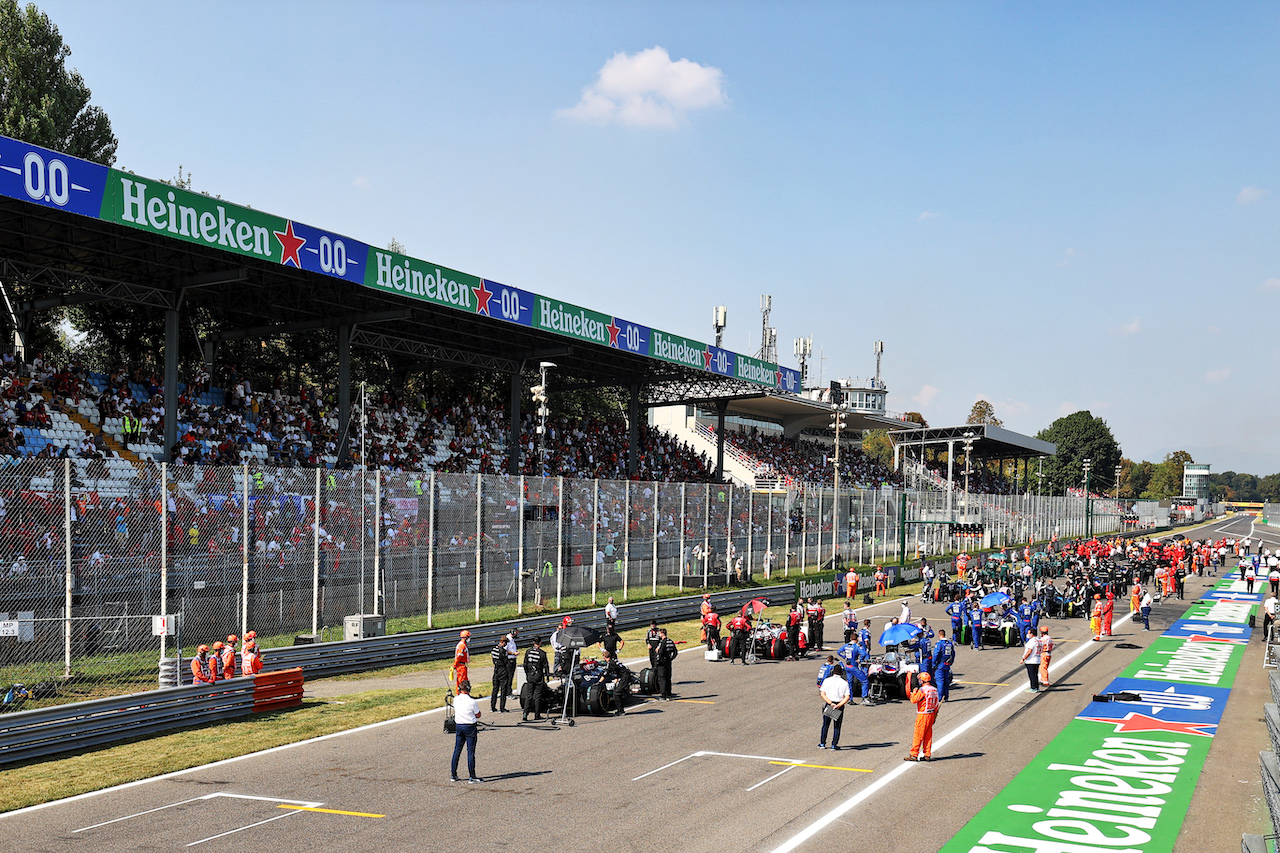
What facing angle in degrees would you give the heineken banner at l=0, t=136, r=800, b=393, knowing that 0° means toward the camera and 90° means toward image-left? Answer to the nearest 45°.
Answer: approximately 315°

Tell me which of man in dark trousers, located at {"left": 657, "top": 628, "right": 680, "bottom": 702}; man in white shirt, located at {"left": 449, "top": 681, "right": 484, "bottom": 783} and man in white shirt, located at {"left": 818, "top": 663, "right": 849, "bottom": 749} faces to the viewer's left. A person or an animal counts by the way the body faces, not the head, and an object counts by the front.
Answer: the man in dark trousers

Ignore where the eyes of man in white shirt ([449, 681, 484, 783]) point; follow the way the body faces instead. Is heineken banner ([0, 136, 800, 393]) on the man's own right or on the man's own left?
on the man's own left

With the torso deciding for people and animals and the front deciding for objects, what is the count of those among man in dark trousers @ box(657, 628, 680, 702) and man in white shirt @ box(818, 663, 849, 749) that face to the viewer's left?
1

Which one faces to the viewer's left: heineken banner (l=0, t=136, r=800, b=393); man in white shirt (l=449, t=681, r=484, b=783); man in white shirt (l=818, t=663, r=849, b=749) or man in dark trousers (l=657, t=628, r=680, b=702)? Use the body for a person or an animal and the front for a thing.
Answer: the man in dark trousers

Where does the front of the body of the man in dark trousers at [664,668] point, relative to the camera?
to the viewer's left
